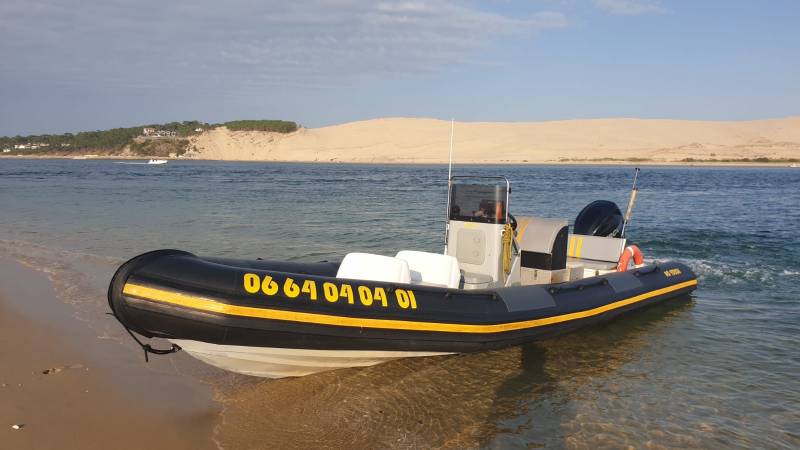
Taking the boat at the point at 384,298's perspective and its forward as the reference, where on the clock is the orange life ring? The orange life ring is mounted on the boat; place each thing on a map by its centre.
The orange life ring is roughly at 6 o'clock from the boat.

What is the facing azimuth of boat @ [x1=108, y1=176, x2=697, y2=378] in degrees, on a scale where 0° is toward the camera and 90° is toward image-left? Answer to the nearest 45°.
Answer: approximately 45°
